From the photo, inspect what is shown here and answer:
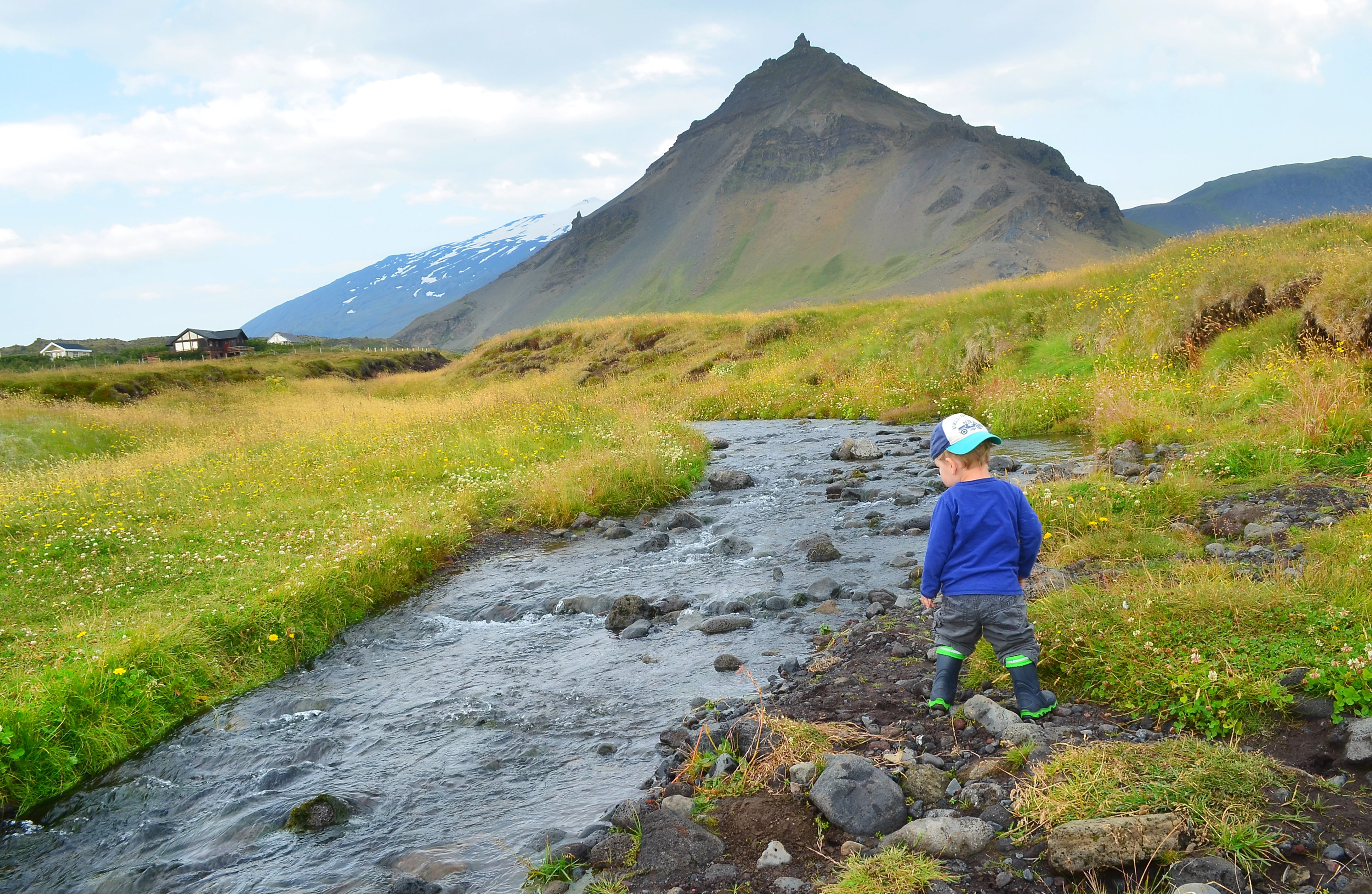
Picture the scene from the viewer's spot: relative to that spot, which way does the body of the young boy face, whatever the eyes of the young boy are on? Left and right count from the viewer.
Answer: facing away from the viewer

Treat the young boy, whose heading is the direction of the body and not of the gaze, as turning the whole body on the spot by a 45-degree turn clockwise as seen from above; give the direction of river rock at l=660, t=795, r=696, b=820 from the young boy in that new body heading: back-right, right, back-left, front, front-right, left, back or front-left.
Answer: back

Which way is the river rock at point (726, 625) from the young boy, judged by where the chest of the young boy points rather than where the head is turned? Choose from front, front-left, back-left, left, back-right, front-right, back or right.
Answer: front-left

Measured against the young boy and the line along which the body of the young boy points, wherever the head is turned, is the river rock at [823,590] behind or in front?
in front

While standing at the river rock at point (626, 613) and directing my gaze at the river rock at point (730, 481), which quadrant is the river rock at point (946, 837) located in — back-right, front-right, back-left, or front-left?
back-right

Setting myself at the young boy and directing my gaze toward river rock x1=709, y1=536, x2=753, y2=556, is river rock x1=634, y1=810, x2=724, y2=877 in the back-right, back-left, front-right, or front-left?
back-left

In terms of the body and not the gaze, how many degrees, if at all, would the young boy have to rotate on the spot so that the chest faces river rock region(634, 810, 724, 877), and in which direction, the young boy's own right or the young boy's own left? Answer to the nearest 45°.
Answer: approximately 135° to the young boy's own left

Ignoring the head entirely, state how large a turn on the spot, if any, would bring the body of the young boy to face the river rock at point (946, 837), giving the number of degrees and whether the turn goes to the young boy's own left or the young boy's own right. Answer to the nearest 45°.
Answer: approximately 180°

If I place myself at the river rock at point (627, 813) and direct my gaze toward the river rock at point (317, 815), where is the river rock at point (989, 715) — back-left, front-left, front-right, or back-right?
back-right

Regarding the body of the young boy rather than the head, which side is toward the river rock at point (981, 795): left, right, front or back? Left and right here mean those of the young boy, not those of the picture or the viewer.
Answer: back
